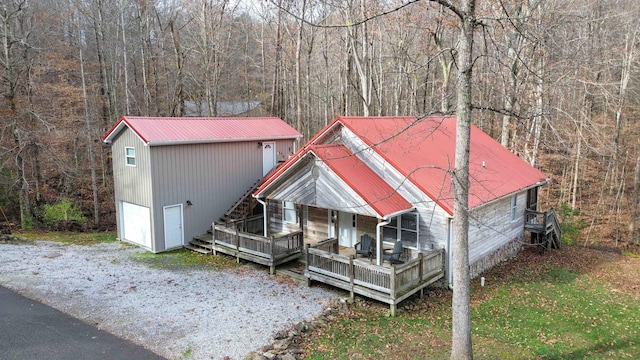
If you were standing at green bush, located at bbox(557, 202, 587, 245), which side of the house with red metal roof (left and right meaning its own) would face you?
back

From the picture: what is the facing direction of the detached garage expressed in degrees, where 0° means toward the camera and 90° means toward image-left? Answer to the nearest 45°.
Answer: approximately 45°

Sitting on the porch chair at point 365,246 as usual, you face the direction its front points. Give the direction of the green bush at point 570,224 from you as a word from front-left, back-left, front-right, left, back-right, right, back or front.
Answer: back

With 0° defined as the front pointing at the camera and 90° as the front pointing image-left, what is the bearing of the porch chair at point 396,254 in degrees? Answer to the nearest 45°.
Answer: approximately 45°

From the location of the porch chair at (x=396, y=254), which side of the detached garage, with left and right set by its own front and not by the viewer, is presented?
left

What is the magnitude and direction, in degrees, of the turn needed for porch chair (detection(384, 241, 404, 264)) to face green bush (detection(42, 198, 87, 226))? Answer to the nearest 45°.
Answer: approximately 45° to its right

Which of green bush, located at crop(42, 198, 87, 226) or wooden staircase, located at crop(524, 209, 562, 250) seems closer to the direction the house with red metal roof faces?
the green bush

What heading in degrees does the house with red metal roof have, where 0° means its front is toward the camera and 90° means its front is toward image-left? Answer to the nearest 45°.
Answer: approximately 45°

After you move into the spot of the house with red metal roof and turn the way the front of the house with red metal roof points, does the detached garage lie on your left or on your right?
on your right

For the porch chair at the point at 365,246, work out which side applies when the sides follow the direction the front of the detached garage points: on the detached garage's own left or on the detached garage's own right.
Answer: on the detached garage's own left

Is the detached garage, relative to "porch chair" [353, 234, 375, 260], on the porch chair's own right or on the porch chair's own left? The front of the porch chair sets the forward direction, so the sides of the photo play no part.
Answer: on the porch chair's own right

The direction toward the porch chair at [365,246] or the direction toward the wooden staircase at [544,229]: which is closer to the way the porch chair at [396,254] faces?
the porch chair

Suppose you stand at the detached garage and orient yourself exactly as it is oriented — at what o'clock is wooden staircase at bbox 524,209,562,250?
The wooden staircase is roughly at 8 o'clock from the detached garage.
